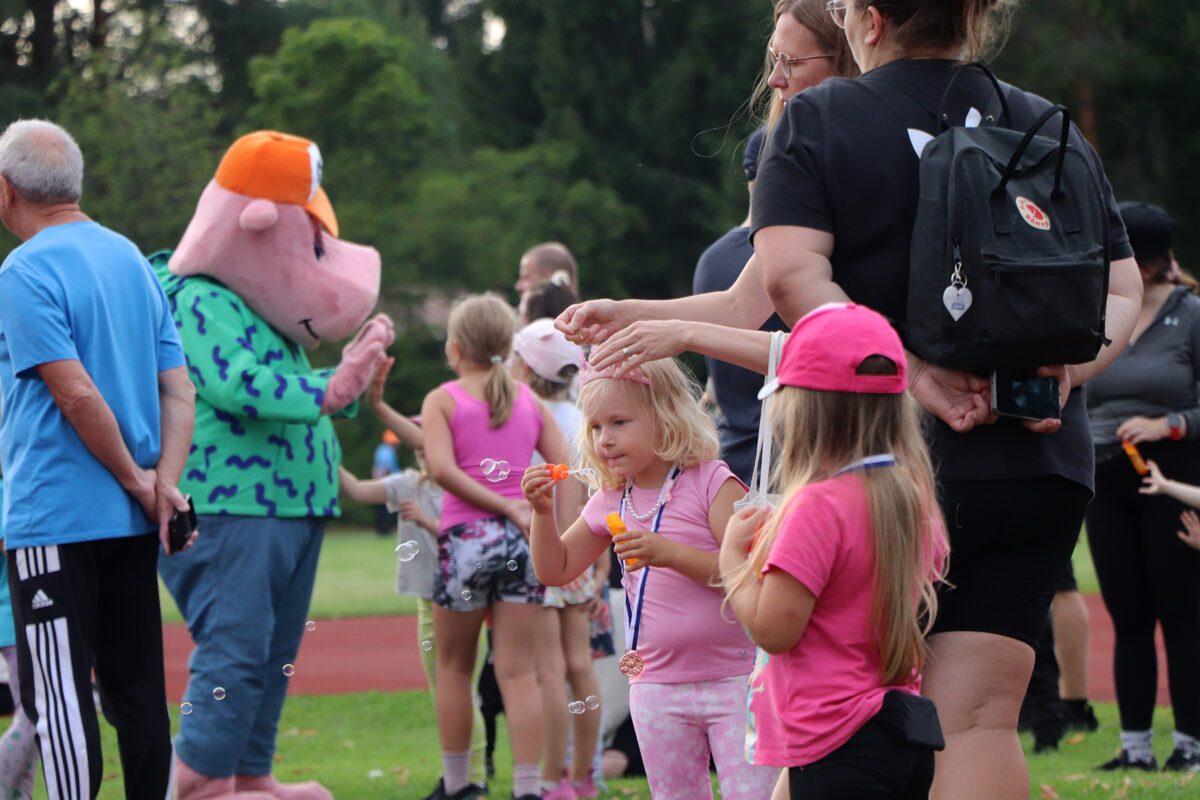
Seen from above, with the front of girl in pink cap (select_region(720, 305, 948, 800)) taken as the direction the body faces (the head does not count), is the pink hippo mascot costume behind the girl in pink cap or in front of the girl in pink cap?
in front

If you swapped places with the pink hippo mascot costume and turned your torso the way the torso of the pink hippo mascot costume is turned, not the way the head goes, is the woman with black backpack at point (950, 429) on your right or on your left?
on your right

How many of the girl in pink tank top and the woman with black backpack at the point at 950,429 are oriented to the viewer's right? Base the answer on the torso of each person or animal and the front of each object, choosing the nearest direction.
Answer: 0

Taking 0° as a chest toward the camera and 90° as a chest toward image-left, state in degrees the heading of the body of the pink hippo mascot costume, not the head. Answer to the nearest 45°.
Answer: approximately 270°

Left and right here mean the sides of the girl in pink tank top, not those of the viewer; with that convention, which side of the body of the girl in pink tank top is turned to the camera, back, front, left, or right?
back

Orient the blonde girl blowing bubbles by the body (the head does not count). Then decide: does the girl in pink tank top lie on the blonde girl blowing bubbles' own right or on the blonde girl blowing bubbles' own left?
on the blonde girl blowing bubbles' own right

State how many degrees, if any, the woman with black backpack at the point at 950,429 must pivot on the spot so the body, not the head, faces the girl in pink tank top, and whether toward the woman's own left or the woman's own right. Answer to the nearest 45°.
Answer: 0° — they already face them

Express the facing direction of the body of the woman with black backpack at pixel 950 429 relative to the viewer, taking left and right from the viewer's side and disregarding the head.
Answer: facing away from the viewer and to the left of the viewer

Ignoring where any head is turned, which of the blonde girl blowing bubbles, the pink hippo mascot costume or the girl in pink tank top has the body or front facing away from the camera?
the girl in pink tank top

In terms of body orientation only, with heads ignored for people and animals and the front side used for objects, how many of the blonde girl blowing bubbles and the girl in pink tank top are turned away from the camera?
1

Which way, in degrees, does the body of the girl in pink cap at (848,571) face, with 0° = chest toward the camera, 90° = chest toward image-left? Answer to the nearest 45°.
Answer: approximately 135°
